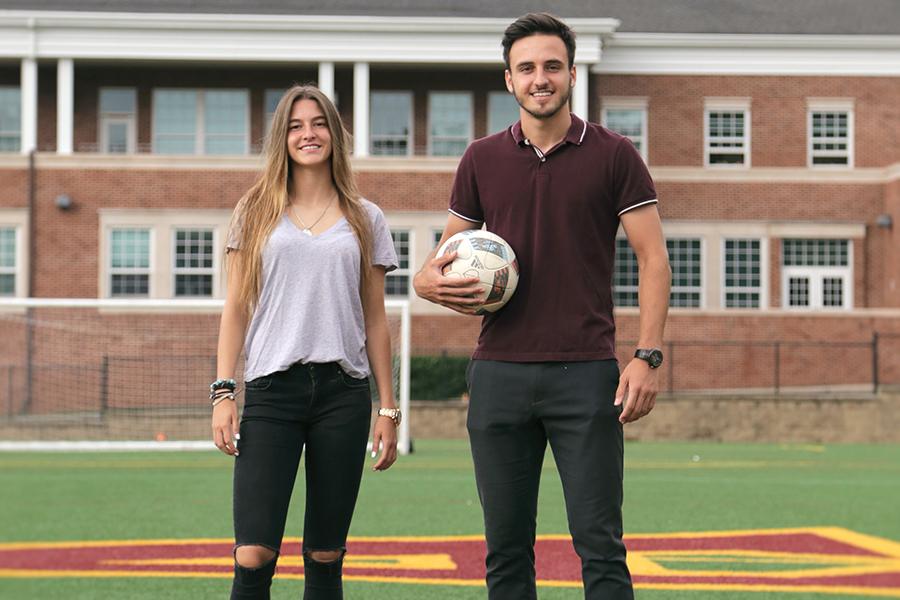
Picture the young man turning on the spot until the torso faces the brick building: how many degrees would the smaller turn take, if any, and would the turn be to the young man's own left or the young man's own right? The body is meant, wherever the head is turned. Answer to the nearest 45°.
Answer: approximately 180°

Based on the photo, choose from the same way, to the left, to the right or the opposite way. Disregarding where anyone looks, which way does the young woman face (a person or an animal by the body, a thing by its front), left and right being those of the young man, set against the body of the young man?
the same way

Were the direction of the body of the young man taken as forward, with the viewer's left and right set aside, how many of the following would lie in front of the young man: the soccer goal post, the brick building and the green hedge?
0

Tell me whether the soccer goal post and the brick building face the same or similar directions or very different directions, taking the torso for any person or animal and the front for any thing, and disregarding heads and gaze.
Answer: same or similar directions

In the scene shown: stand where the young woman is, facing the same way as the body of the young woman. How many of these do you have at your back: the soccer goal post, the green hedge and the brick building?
3

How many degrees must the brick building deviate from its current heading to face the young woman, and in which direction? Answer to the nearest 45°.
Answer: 0° — it already faces them

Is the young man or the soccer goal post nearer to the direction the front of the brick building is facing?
the young man

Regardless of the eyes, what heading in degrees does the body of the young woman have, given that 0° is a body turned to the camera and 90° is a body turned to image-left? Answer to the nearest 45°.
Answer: approximately 0°

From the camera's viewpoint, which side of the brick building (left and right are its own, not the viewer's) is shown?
front

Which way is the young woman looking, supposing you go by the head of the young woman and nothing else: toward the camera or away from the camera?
toward the camera

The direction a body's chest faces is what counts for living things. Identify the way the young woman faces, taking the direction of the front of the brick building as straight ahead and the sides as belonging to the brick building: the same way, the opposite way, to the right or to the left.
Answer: the same way

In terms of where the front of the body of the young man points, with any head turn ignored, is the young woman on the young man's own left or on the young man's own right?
on the young man's own right

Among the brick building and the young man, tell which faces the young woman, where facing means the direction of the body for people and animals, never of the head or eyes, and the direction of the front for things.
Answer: the brick building

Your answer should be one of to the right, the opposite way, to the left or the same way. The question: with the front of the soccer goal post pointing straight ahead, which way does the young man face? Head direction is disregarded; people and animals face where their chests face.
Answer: the same way

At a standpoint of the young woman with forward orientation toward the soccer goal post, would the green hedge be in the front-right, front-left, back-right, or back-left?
front-right

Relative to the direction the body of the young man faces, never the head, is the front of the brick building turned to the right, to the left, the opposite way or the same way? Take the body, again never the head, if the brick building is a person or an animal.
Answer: the same way

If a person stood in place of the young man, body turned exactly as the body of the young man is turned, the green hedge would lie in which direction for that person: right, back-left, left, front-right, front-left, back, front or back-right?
back
